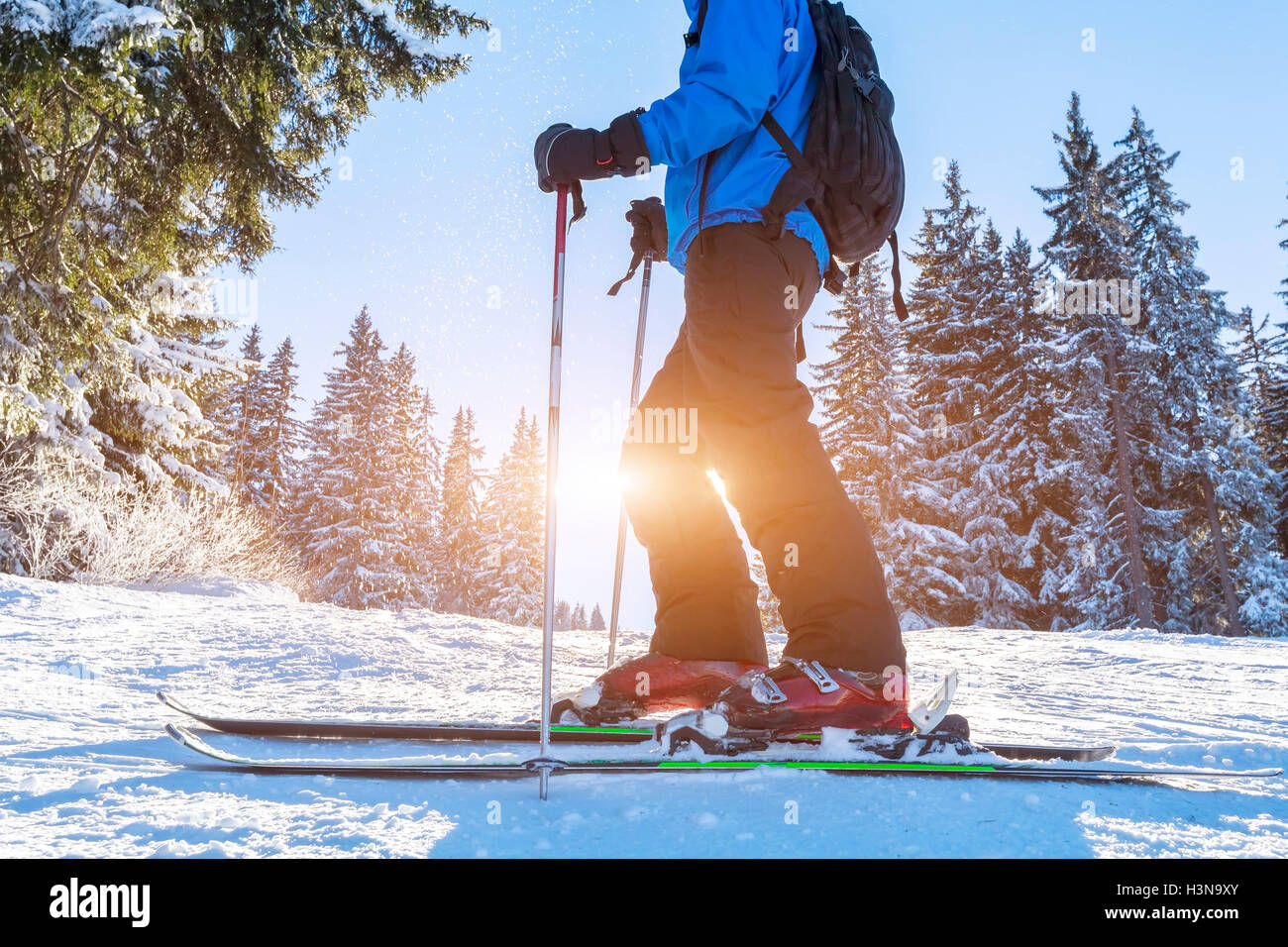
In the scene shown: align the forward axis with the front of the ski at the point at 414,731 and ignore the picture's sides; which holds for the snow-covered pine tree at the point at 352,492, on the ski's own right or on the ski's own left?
on the ski's own right

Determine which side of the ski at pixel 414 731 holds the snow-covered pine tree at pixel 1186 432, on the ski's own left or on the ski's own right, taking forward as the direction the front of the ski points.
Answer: on the ski's own right

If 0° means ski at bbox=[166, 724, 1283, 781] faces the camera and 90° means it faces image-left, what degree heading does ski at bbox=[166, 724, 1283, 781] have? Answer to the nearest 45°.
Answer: approximately 90°

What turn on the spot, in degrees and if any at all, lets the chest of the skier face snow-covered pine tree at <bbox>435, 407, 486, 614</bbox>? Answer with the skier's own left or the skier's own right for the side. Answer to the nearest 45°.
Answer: approximately 90° to the skier's own right

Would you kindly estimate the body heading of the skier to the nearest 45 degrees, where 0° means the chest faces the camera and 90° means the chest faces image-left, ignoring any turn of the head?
approximately 90°

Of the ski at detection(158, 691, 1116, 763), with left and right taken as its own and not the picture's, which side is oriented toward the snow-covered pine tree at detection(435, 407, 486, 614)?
right

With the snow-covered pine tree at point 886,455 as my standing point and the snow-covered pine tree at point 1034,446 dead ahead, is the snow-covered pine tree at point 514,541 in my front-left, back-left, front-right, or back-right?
back-left

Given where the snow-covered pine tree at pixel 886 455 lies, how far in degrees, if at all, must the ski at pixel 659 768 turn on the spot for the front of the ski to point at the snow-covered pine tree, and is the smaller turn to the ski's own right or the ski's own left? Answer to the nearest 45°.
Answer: approximately 90° to the ski's own right

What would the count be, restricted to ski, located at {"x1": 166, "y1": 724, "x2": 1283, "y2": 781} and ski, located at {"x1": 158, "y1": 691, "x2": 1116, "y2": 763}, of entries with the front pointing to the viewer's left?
2

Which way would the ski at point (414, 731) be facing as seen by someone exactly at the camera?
facing to the left of the viewer
